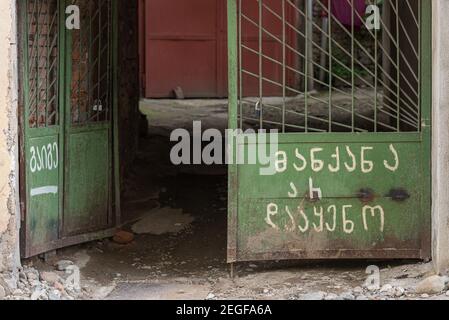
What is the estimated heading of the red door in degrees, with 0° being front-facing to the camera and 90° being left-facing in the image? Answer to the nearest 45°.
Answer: approximately 0°

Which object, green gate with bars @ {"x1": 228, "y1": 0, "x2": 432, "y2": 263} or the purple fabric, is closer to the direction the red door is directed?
the green gate with bars

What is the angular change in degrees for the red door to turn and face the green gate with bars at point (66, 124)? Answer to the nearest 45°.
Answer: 0° — it already faces it

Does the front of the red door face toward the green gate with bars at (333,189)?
yes

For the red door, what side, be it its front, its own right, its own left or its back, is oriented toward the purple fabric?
left
